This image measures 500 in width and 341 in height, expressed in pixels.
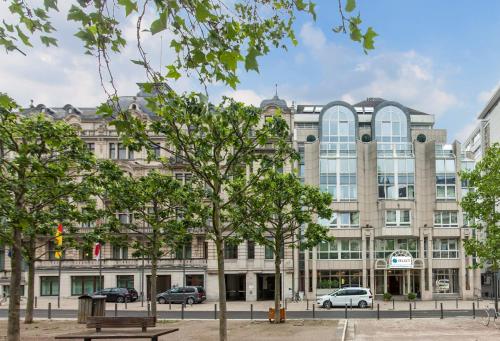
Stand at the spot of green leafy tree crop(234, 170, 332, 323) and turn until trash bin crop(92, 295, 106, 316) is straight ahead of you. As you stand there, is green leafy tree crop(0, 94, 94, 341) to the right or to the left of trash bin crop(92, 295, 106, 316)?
left

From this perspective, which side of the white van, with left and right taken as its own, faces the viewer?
left

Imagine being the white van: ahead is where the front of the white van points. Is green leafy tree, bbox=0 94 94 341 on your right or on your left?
on your left

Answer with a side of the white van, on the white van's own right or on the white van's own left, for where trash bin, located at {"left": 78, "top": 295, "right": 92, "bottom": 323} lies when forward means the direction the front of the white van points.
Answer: on the white van's own left

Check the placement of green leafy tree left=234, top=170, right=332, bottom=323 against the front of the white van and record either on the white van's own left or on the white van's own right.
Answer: on the white van's own left
